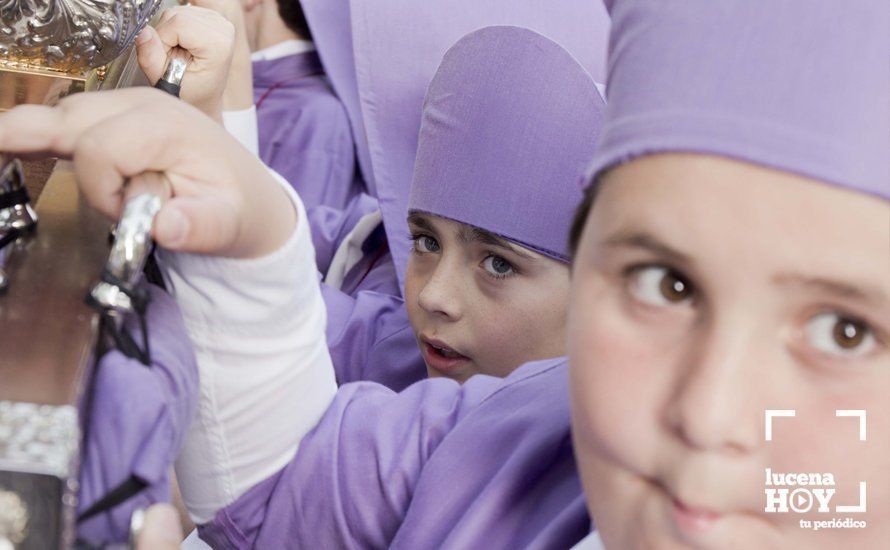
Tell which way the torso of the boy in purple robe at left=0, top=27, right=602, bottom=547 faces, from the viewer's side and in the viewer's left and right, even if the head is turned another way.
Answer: facing the viewer and to the left of the viewer

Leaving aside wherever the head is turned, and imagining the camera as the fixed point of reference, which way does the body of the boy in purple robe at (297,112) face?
to the viewer's left

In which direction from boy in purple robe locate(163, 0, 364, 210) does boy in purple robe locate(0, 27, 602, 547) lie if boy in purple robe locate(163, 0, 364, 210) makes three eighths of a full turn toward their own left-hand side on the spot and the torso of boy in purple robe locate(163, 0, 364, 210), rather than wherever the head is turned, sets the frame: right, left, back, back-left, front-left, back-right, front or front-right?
front-right

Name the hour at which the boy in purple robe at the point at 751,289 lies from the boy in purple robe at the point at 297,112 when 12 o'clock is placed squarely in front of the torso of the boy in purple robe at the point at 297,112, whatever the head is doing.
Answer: the boy in purple robe at the point at 751,289 is roughly at 9 o'clock from the boy in purple robe at the point at 297,112.
